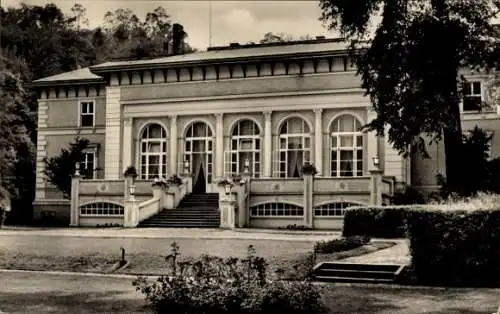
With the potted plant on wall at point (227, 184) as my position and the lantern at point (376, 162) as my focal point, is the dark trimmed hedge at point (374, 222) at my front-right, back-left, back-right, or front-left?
front-right

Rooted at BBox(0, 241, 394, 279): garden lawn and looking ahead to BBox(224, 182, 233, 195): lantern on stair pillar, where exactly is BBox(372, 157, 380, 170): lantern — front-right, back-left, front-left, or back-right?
front-right

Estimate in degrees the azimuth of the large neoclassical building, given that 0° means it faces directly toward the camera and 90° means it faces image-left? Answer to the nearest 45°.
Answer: approximately 45°

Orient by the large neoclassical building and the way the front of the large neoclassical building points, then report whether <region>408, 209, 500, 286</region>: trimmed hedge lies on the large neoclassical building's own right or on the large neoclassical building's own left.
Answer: on the large neoclassical building's own left

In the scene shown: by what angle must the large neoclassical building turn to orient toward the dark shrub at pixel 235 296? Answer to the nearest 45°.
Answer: approximately 45° to its left

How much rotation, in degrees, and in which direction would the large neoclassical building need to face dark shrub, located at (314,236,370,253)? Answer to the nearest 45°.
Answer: approximately 45° to its left

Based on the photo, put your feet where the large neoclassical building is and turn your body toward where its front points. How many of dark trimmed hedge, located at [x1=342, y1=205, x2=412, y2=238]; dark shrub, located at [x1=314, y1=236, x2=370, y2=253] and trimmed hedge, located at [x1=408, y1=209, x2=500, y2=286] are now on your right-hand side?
0

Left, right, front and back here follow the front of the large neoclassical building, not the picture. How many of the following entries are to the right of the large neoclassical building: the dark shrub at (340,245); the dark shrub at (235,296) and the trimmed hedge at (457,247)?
0
